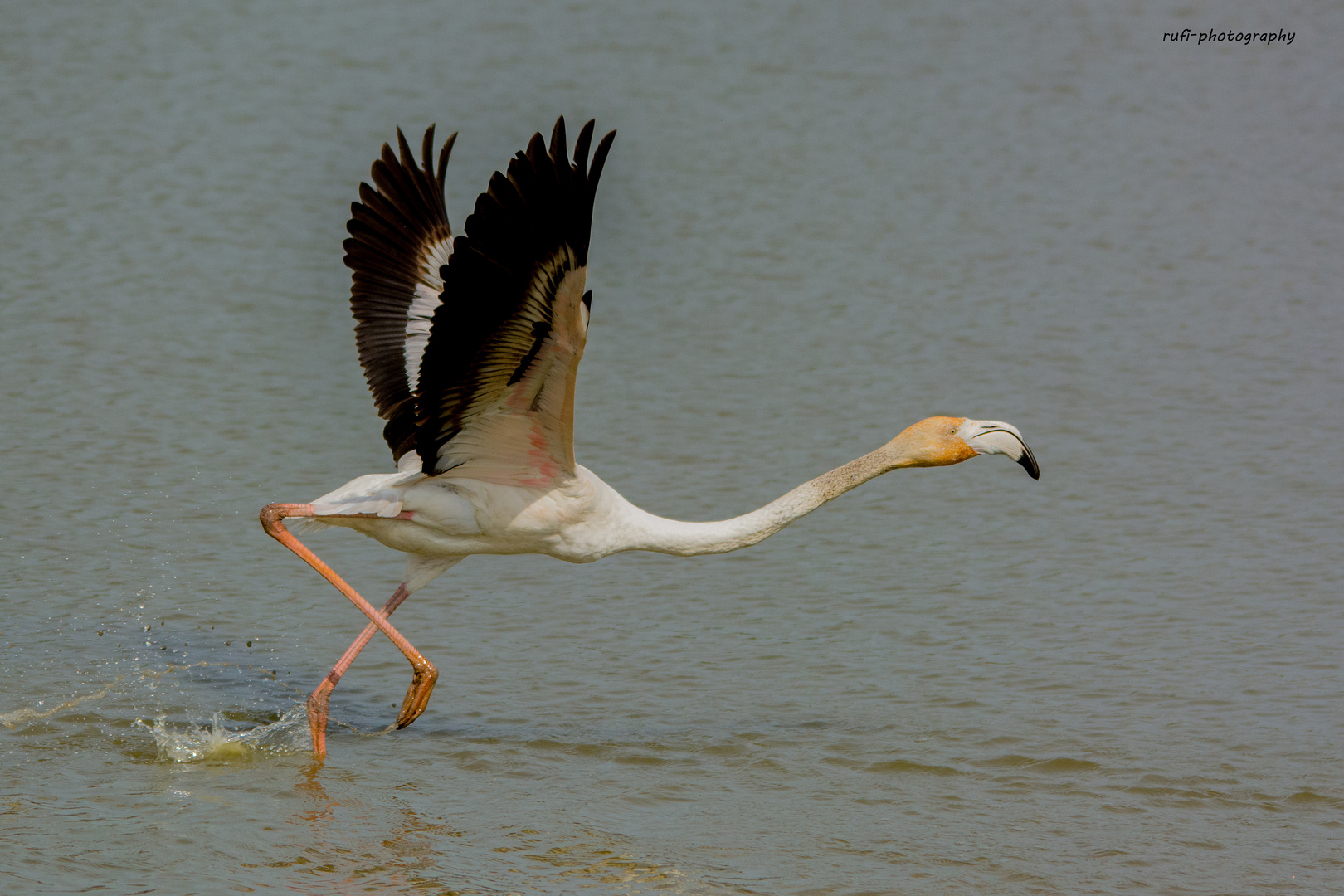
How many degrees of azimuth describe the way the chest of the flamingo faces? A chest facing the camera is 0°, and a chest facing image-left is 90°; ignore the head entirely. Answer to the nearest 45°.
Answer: approximately 270°
